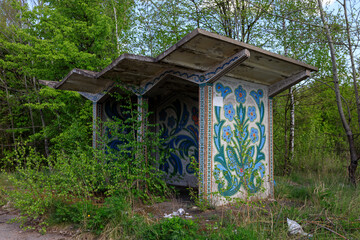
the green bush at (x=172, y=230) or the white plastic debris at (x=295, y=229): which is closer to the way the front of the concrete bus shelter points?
the green bush

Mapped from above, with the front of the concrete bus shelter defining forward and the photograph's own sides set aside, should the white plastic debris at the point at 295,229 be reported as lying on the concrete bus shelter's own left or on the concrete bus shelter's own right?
on the concrete bus shelter's own left

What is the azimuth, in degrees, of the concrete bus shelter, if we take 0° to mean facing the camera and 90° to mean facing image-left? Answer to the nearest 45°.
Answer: approximately 45°
